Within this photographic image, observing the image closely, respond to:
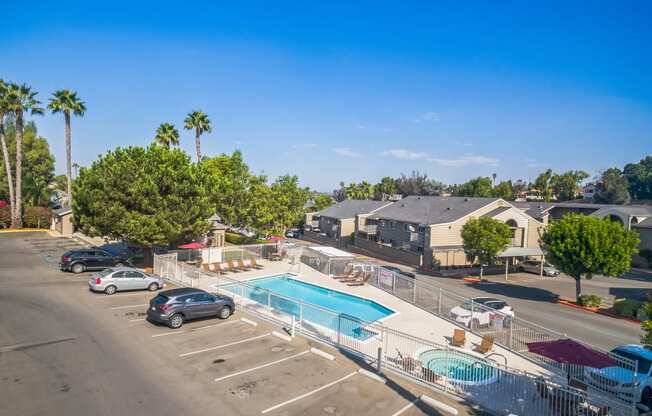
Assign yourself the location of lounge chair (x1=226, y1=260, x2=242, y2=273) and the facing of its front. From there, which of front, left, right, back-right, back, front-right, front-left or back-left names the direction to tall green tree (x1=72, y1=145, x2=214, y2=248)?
back-right

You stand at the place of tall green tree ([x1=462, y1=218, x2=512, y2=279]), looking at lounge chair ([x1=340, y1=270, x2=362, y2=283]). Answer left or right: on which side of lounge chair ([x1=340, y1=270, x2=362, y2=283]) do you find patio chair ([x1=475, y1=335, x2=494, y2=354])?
left

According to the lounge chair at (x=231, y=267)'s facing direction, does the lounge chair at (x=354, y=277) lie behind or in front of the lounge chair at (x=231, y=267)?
in front

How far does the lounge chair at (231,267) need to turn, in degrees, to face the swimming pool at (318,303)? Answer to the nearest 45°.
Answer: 0° — it already faces it

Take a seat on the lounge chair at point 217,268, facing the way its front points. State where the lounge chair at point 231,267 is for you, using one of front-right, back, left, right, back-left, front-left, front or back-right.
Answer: left

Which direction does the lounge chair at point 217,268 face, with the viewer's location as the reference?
facing the viewer and to the right of the viewer

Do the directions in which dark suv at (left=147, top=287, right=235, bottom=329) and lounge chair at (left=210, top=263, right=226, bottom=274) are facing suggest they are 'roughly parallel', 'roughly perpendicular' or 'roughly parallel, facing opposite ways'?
roughly perpendicular

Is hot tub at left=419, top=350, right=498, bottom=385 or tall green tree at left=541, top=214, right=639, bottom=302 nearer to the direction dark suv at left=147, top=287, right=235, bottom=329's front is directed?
the tall green tree

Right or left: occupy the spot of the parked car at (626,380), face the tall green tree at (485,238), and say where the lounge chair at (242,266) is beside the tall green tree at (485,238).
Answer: left

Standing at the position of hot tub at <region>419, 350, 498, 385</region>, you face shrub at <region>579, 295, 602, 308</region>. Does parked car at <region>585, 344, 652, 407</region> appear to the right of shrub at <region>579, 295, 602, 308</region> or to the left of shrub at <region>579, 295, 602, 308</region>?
right
